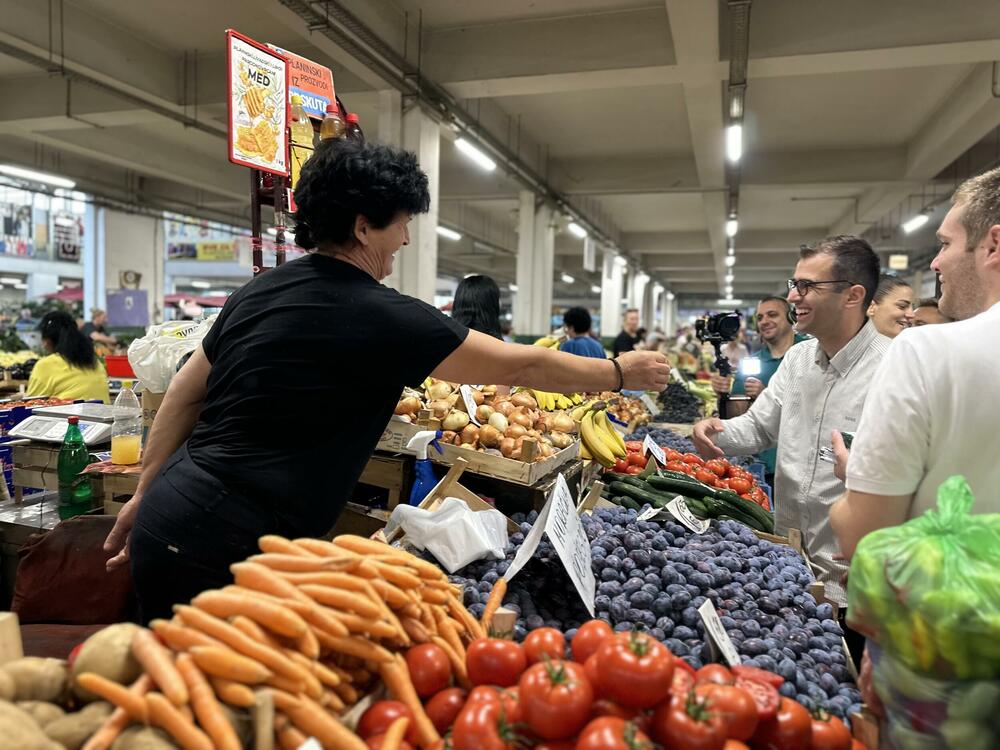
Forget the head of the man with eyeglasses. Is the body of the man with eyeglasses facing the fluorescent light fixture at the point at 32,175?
no

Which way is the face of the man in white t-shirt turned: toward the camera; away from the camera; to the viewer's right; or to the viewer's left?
to the viewer's left

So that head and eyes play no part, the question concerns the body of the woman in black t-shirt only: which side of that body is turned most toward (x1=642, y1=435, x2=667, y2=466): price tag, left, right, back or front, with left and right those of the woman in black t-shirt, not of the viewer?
front

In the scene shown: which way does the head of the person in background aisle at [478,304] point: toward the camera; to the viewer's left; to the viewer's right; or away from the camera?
away from the camera

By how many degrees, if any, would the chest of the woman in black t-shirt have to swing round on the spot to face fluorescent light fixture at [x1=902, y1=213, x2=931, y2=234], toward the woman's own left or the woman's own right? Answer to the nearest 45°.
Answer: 0° — they already face it

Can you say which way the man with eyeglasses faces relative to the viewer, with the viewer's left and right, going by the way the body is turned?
facing the viewer and to the left of the viewer

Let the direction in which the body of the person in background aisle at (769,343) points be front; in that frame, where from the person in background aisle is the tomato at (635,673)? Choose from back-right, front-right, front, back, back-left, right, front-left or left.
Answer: front-left

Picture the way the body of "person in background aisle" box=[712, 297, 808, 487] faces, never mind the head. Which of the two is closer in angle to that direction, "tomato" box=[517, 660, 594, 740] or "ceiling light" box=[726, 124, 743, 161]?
the tomato

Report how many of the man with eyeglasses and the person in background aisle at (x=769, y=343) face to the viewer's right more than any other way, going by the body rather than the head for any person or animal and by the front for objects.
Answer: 0

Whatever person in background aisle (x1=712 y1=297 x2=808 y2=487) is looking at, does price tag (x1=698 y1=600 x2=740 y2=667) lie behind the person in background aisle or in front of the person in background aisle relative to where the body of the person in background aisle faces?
in front

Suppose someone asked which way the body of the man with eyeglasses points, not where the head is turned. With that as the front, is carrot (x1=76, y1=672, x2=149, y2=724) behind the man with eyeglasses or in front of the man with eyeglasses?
in front

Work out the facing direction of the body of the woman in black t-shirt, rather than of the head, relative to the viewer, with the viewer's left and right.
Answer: facing away from the viewer and to the right of the viewer

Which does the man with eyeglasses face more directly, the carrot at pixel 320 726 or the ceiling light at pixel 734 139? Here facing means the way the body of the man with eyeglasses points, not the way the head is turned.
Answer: the carrot

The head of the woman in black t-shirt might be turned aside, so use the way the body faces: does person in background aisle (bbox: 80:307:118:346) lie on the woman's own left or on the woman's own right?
on the woman's own left

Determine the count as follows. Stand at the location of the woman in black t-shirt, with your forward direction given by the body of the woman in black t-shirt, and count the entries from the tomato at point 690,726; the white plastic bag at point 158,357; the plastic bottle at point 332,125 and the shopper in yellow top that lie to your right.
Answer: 1
